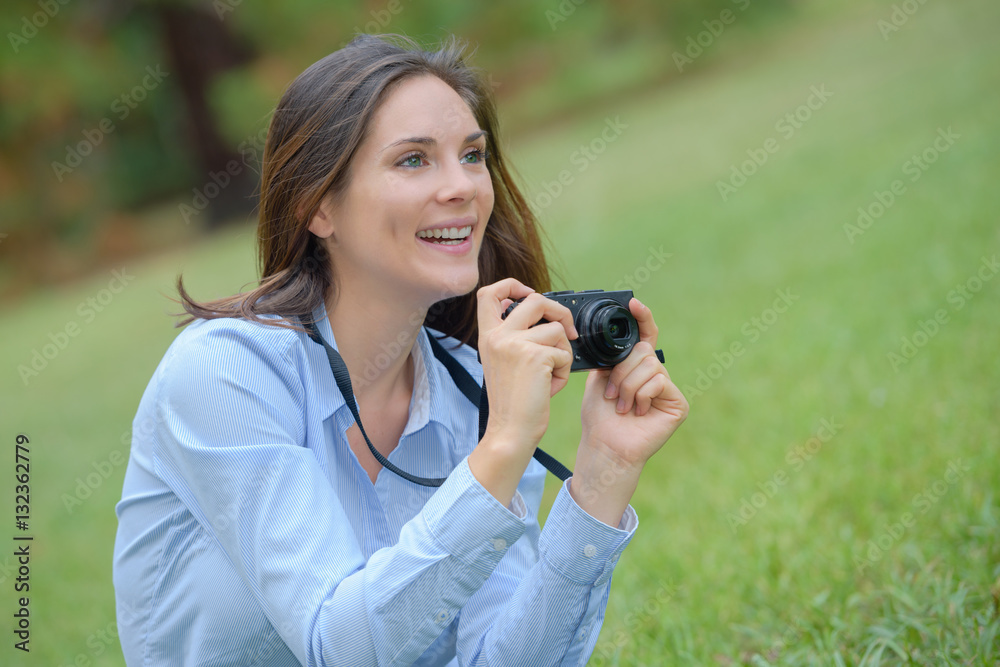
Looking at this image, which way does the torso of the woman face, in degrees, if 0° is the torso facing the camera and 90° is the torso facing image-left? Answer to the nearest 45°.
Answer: approximately 315°
